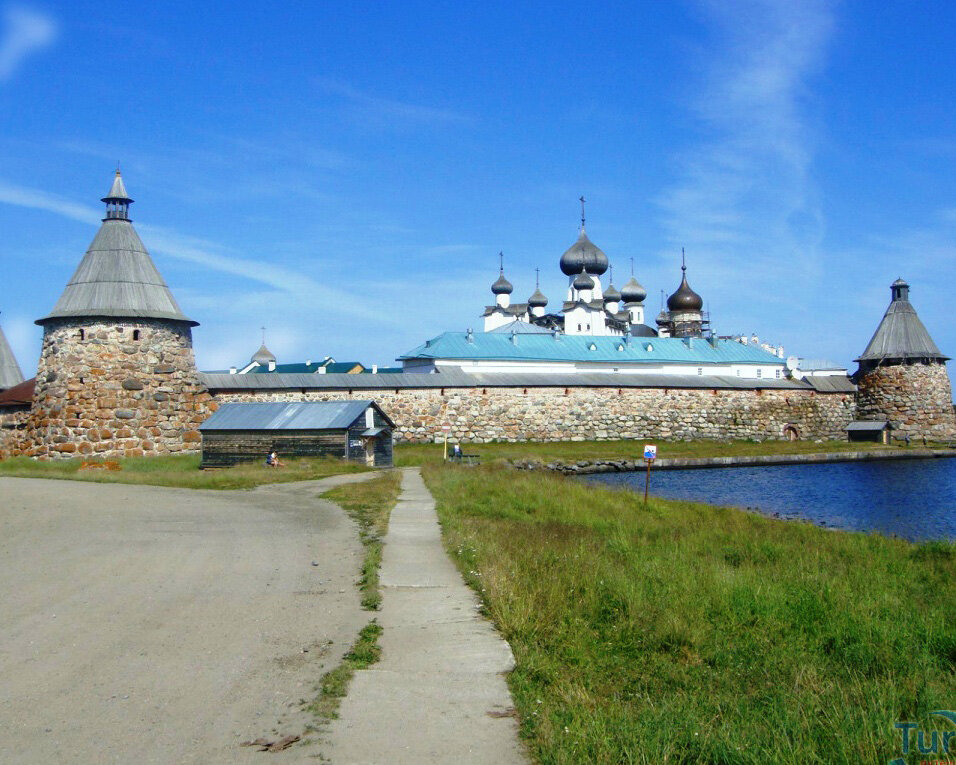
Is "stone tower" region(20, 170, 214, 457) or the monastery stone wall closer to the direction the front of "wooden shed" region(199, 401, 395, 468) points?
the monastery stone wall

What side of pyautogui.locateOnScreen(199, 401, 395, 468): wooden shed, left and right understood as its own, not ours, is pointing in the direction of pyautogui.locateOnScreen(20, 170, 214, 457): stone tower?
back

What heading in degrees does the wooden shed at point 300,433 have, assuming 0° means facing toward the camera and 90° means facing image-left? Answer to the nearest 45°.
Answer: approximately 315°
